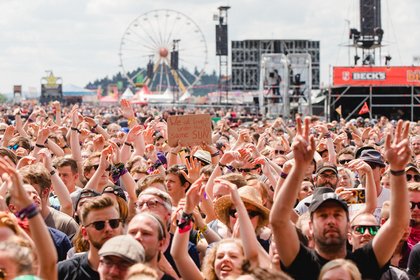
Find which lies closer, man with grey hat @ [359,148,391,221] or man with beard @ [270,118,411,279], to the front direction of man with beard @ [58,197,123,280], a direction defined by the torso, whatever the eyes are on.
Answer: the man with beard

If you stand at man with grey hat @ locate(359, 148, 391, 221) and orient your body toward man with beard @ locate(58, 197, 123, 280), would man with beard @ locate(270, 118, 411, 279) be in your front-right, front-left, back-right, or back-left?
front-left

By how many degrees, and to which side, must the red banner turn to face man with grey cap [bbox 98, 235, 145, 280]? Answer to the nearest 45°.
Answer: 0° — it already faces them

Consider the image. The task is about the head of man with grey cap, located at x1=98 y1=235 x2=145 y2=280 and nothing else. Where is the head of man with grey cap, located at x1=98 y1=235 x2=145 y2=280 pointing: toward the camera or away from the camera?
toward the camera

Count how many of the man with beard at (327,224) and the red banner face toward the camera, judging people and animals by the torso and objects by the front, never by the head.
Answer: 2

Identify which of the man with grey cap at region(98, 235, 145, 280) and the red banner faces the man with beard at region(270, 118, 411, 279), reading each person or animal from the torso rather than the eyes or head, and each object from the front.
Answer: the red banner

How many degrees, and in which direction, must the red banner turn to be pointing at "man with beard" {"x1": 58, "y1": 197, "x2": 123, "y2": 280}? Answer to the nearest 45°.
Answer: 0° — it already faces them

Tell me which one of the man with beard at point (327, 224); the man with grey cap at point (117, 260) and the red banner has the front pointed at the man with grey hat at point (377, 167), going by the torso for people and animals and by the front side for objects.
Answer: the red banner

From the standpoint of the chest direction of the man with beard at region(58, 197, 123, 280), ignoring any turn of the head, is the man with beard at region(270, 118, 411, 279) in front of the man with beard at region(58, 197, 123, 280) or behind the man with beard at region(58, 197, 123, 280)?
in front

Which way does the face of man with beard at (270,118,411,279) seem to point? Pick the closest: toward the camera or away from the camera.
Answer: toward the camera

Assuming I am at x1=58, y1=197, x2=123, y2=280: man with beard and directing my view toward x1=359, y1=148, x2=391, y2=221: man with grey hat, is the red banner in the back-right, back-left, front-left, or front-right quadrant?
front-left

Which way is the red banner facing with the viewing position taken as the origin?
facing the viewer

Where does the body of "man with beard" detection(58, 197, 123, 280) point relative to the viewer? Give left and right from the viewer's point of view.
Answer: facing the viewer and to the right of the viewer

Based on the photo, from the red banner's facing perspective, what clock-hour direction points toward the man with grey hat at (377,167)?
The man with grey hat is roughly at 12 o'clock from the red banner.
